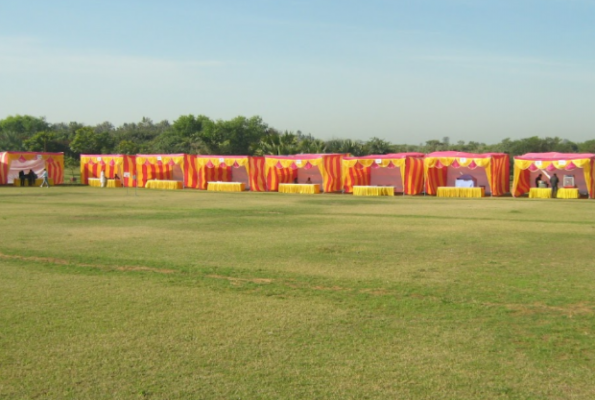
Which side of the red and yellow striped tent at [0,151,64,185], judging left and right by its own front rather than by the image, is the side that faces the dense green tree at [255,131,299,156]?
left

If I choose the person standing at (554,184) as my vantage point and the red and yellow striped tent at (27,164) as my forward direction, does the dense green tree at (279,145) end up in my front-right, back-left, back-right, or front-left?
front-right

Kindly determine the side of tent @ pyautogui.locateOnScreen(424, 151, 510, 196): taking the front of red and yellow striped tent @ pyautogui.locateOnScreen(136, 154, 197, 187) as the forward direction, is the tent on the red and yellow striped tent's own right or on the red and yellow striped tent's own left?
on the red and yellow striped tent's own left

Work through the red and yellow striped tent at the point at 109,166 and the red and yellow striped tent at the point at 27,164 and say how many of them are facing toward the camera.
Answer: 2

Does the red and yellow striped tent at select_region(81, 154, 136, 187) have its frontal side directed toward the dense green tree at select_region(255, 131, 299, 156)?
no

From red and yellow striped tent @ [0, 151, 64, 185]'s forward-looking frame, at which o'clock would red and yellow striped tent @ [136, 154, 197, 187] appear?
red and yellow striped tent @ [136, 154, 197, 187] is roughly at 10 o'clock from red and yellow striped tent @ [0, 151, 64, 185].

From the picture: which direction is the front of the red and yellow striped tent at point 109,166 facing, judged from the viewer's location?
facing the viewer

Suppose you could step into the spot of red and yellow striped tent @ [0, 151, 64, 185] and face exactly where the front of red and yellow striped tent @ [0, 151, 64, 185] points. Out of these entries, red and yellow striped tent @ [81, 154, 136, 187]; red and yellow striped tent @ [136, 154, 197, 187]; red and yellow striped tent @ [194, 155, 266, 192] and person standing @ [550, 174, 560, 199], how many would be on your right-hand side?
0

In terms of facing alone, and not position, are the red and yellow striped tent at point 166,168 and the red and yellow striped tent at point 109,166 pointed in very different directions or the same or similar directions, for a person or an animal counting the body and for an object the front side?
same or similar directions

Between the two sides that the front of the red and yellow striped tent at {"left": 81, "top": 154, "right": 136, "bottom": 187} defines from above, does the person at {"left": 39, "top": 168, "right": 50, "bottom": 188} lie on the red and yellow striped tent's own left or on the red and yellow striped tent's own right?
on the red and yellow striped tent's own right

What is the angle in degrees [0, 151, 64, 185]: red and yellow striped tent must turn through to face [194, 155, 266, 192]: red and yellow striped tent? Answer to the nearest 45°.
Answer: approximately 45° to its left

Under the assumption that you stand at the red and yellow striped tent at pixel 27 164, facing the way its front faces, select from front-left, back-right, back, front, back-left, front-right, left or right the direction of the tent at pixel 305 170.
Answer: front-left

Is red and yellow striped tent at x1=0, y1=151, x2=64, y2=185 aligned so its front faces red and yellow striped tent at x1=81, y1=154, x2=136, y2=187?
no

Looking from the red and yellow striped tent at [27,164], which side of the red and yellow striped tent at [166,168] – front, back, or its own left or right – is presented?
right

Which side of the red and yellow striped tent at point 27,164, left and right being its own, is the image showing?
front

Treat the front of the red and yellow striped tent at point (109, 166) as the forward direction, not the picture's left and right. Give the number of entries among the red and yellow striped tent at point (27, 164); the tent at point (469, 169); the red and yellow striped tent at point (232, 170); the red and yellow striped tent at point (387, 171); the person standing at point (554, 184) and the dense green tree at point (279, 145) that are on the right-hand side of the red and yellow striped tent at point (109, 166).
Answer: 1

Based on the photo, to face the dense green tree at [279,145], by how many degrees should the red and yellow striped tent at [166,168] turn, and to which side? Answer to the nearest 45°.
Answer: approximately 135° to its left
